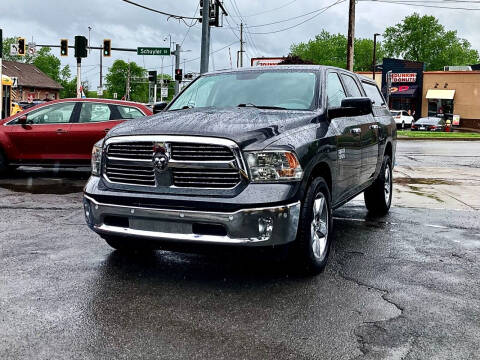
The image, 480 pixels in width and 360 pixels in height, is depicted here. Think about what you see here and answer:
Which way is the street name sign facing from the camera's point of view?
toward the camera

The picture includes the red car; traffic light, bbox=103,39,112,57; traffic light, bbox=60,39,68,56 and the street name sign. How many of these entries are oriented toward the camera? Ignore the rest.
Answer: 3

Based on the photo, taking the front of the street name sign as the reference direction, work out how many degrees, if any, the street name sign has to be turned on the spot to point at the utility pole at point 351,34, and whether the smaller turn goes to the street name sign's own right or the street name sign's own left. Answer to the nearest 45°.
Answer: approximately 90° to the street name sign's own left

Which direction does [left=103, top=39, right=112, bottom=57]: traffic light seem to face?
toward the camera

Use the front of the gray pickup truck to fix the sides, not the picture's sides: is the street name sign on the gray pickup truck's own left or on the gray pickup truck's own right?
on the gray pickup truck's own right

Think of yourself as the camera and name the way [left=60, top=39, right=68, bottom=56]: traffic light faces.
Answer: facing the viewer

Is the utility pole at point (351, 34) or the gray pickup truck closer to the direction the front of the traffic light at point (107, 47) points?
the gray pickup truck

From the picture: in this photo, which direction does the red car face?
to the viewer's left

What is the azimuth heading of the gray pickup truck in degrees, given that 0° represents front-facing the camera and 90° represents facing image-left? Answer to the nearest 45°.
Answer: approximately 45°

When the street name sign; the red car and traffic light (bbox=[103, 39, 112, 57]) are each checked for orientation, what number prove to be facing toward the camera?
2
